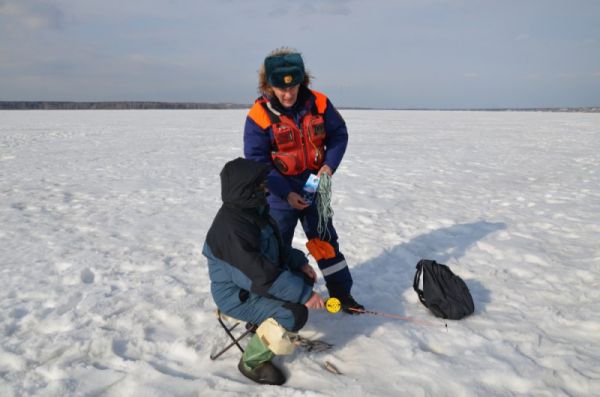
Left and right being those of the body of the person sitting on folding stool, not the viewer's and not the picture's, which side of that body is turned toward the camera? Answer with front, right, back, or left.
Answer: right

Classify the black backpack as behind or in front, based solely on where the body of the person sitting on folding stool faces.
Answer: in front

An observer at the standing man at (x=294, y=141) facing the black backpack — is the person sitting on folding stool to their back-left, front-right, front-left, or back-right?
back-right

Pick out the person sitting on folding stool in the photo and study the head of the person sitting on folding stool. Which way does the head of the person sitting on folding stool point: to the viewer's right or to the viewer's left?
to the viewer's right

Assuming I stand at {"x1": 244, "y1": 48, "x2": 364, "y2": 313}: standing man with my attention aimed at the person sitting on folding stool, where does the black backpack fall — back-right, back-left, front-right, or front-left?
back-left
